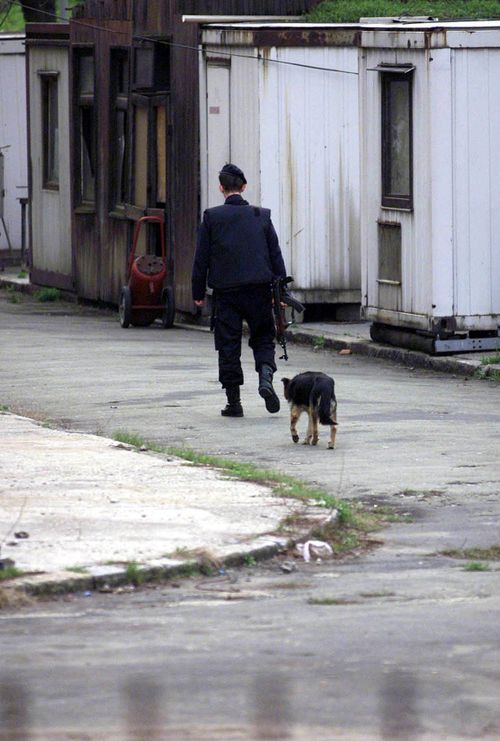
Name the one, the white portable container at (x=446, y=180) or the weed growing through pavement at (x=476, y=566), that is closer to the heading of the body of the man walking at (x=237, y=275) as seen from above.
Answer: the white portable container

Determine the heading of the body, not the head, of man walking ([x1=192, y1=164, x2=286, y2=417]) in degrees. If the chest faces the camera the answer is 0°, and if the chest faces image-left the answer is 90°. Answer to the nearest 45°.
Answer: approximately 180°

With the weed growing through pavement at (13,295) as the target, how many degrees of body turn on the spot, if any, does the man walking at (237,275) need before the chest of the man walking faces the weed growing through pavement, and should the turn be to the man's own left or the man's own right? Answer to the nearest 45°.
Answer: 0° — they already face it

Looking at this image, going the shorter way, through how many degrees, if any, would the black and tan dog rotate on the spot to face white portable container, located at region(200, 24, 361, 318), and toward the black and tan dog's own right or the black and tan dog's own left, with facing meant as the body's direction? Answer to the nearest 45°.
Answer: approximately 45° to the black and tan dog's own right

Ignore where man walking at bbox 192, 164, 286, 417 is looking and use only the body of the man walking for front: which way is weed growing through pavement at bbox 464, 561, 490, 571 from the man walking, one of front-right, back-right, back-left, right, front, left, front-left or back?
back

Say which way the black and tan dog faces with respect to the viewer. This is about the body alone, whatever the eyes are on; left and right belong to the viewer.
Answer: facing away from the viewer and to the left of the viewer

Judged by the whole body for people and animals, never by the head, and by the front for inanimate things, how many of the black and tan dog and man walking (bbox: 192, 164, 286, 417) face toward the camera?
0

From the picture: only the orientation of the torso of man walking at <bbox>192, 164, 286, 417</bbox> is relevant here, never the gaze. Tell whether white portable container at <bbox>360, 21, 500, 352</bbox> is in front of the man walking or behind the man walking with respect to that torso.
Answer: in front

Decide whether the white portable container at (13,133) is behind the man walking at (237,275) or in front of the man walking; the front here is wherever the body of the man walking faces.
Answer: in front

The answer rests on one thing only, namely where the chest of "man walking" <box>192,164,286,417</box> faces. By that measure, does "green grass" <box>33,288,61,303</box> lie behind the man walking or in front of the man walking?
in front

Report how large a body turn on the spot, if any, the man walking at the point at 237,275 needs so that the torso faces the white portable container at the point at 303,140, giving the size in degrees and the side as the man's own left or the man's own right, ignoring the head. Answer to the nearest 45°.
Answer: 0° — they already face it
